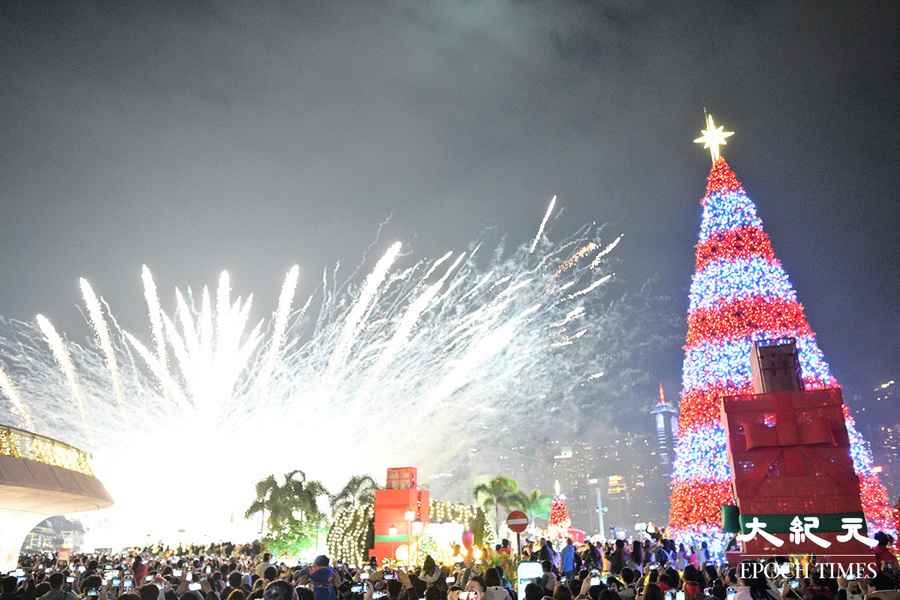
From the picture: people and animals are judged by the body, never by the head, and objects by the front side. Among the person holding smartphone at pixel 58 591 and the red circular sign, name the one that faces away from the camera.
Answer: the person holding smartphone

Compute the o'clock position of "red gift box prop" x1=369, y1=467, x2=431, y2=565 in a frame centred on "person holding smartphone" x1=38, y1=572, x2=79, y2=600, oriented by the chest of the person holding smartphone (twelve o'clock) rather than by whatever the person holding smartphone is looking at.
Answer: The red gift box prop is roughly at 1 o'clock from the person holding smartphone.

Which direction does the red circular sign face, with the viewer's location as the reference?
facing the viewer

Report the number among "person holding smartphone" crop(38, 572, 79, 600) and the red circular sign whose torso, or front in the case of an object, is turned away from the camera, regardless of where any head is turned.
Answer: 1

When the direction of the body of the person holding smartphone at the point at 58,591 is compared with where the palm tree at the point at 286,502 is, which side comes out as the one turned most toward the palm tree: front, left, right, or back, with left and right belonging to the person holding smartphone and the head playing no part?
front

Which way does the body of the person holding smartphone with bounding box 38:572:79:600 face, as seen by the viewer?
away from the camera

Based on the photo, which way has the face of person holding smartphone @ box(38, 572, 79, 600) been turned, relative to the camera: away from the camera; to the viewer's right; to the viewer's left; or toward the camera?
away from the camera

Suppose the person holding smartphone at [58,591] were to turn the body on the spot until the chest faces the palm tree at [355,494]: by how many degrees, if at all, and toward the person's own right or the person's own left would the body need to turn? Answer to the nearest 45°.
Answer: approximately 45° to the person's own right

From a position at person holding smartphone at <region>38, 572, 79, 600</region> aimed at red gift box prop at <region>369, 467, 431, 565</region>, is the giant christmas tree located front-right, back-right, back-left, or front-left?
front-right
